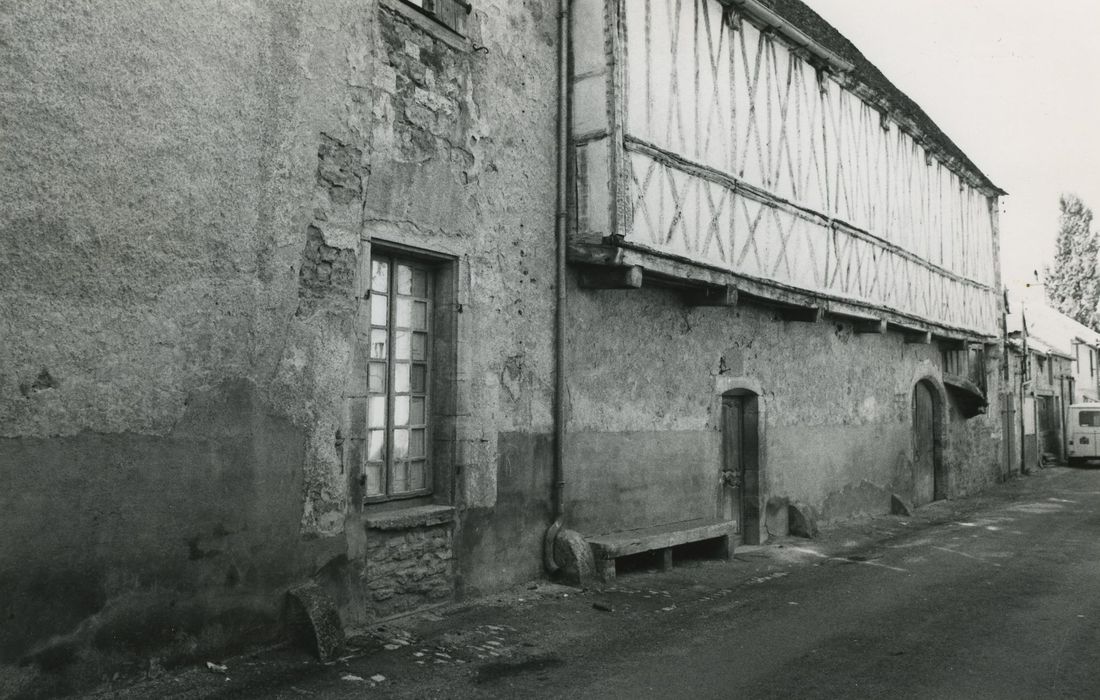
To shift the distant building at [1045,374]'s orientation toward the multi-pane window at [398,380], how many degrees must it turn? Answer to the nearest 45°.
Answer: approximately 45° to its right

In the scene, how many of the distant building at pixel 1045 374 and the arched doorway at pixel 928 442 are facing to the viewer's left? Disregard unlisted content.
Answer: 0

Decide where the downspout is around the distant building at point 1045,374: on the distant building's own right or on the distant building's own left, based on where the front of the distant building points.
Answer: on the distant building's own right

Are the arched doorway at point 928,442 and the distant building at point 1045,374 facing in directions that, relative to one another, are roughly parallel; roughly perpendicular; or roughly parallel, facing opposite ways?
roughly parallel

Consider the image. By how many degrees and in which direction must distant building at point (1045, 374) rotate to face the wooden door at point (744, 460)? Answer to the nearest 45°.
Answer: approximately 45° to its right

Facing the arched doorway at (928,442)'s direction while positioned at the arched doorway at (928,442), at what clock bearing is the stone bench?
The stone bench is roughly at 2 o'clock from the arched doorway.

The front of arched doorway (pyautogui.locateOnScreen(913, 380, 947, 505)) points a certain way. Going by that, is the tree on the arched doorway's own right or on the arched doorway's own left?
on the arched doorway's own left

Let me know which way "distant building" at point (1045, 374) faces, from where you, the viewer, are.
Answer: facing the viewer and to the right of the viewer

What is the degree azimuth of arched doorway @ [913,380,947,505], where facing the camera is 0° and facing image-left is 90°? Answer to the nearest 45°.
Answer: approximately 315°

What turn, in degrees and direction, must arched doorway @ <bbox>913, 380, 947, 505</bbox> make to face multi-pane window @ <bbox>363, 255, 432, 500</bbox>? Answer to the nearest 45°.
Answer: approximately 45° to its right
